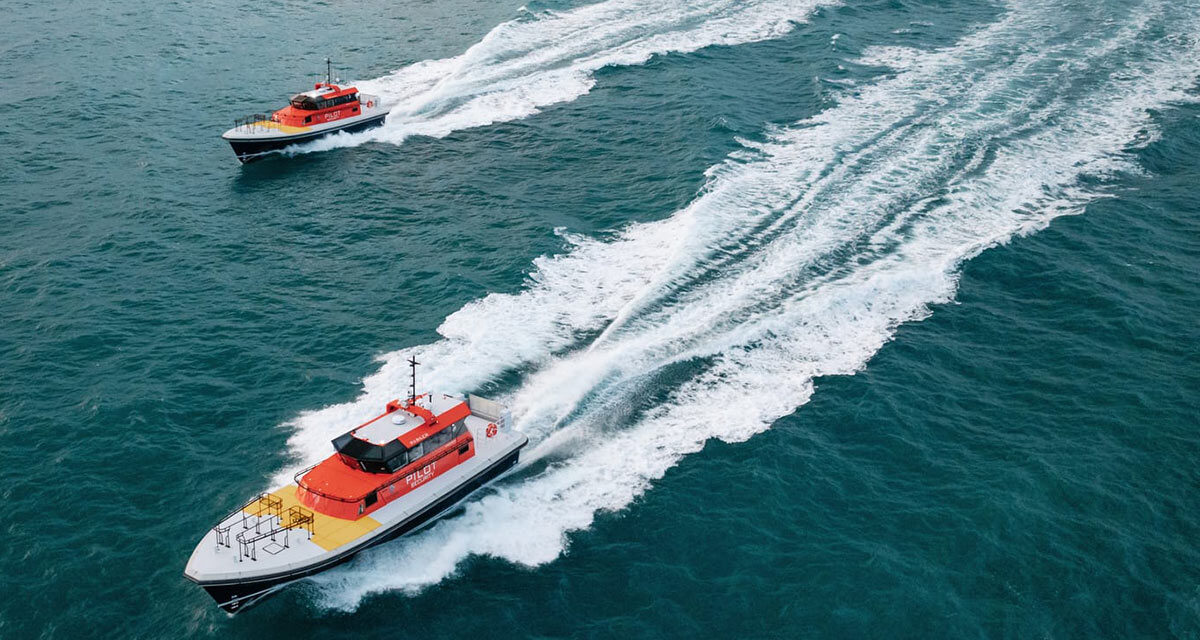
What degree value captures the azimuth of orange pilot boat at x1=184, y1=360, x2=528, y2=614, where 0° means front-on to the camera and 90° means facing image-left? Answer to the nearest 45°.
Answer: approximately 45°
